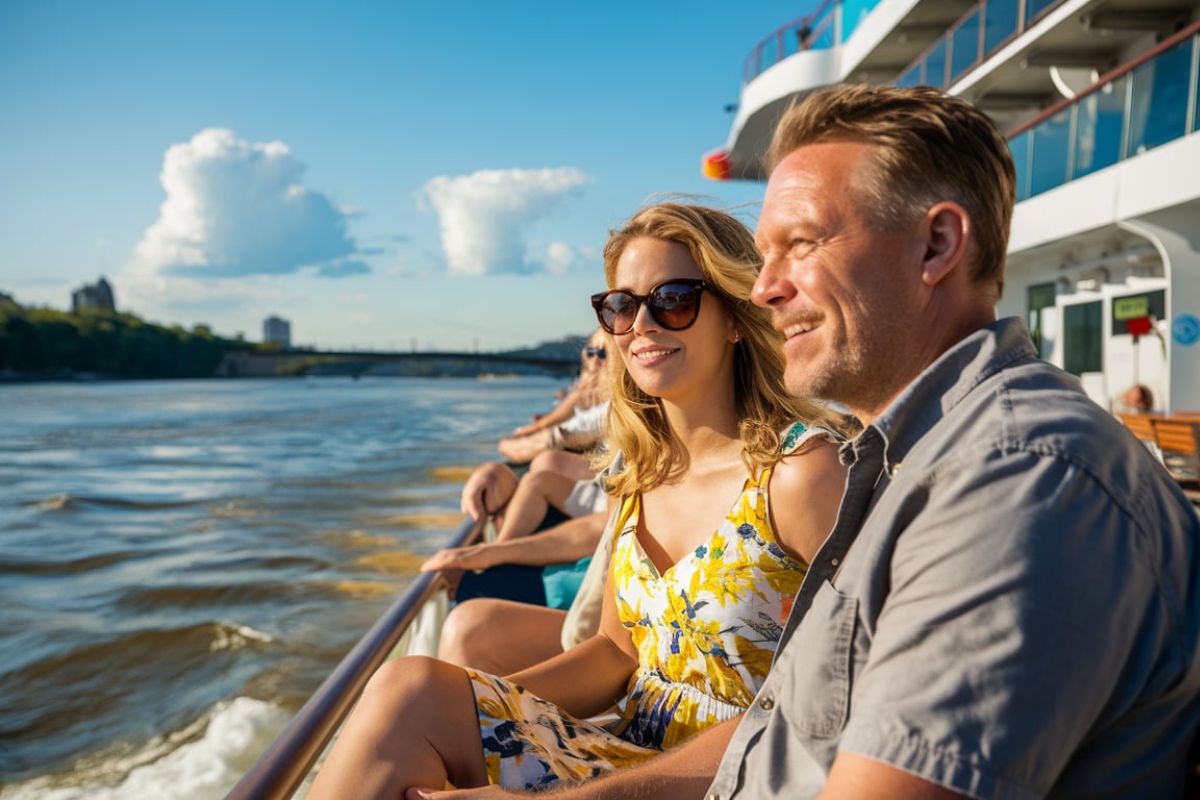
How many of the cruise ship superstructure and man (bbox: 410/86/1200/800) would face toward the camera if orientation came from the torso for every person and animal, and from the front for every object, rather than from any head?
0

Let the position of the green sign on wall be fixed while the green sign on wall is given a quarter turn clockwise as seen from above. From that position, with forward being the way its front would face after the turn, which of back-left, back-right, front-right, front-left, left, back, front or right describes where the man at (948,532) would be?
back-left

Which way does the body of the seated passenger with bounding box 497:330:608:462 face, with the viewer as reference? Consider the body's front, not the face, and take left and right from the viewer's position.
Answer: facing the viewer and to the left of the viewer

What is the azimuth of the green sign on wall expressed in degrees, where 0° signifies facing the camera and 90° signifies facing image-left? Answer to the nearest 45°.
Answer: approximately 45°

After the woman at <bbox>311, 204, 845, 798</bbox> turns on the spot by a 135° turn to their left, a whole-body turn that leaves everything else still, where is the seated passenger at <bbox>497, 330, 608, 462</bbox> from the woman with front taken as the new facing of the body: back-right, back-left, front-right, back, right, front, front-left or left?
left

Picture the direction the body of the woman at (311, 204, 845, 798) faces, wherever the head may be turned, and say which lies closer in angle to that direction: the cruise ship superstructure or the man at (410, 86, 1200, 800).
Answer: the man

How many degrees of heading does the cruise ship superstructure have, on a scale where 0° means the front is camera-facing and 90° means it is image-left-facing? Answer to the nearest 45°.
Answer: approximately 135°

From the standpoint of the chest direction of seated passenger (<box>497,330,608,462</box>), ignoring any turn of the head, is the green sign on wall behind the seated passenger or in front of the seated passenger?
behind

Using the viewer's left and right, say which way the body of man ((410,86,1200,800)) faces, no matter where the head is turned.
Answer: facing to the left of the viewer

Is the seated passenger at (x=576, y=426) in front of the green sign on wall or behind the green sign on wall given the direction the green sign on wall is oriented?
in front

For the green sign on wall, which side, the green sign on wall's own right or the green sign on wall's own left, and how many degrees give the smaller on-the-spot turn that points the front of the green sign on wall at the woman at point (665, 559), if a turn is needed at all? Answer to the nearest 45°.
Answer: approximately 45° to the green sign on wall's own left

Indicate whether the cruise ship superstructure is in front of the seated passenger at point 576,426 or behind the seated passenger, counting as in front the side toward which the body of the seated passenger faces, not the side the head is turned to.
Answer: behind
